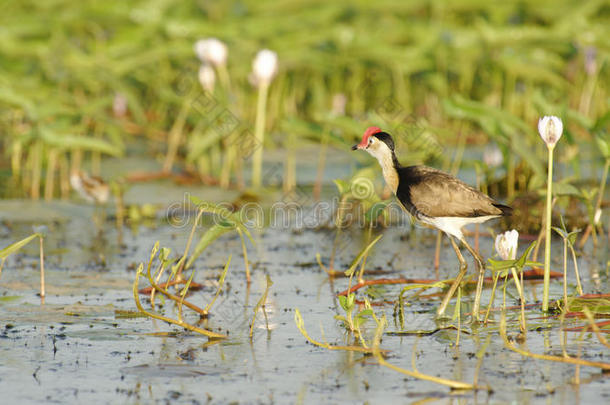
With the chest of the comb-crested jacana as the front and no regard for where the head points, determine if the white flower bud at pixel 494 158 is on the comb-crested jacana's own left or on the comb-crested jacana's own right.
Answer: on the comb-crested jacana's own right

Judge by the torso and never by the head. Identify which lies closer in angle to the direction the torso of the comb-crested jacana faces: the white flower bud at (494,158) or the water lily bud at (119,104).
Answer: the water lily bud

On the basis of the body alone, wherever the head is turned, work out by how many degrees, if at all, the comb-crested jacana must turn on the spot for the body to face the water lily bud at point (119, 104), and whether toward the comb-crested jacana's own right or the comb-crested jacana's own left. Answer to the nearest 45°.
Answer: approximately 45° to the comb-crested jacana's own right

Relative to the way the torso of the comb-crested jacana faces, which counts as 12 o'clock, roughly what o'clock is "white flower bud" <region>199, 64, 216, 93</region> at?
The white flower bud is roughly at 2 o'clock from the comb-crested jacana.

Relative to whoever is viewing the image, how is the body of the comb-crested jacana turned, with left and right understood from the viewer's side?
facing to the left of the viewer

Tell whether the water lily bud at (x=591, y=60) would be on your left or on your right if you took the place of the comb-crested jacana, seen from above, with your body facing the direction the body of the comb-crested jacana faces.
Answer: on your right

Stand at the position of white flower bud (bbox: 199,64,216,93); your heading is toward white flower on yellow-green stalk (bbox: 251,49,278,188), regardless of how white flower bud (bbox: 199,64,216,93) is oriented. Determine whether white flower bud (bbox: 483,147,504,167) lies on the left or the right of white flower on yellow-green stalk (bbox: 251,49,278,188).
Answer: left
